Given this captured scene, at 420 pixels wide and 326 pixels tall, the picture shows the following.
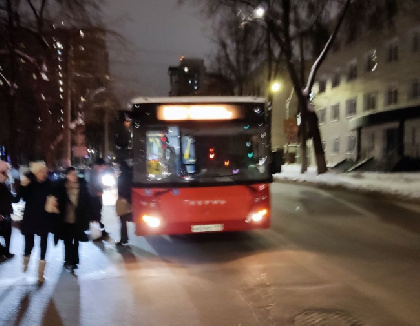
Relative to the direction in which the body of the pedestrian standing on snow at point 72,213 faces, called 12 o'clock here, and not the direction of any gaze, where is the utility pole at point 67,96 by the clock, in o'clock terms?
The utility pole is roughly at 6 o'clock from the pedestrian standing on snow.

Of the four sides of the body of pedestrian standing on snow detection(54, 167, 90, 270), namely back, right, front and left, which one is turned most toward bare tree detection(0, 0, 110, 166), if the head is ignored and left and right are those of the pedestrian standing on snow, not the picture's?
back

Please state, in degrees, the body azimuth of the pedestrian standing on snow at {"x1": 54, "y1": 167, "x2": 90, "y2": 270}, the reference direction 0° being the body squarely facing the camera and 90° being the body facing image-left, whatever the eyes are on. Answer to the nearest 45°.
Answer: approximately 0°

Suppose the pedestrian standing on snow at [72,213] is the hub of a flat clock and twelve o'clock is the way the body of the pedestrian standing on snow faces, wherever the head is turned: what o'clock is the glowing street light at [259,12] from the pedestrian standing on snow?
The glowing street light is roughly at 7 o'clock from the pedestrian standing on snow.

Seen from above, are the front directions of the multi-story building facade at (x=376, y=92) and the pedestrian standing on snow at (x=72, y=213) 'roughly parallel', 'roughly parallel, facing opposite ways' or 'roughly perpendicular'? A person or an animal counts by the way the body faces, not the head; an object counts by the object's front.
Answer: roughly perpendicular

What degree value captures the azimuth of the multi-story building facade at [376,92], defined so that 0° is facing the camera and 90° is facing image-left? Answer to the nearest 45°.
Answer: approximately 45°
